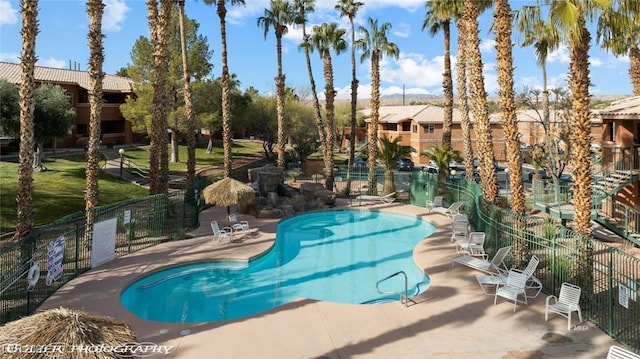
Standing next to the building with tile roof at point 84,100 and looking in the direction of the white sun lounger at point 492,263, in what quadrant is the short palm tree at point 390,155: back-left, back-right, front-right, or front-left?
front-left

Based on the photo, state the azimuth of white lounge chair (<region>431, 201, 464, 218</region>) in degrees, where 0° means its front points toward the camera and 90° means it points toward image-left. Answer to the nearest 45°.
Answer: approximately 90°

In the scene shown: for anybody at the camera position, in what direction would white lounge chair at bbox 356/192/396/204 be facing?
facing to the left of the viewer

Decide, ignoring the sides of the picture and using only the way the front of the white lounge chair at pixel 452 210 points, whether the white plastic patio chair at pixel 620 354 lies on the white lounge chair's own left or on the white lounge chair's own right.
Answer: on the white lounge chair's own left

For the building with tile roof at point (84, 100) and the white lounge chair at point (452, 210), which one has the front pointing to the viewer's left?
the white lounge chair

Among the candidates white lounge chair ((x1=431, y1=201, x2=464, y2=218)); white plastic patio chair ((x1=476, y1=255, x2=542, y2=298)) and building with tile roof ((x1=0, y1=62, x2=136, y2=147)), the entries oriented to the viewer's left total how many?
2

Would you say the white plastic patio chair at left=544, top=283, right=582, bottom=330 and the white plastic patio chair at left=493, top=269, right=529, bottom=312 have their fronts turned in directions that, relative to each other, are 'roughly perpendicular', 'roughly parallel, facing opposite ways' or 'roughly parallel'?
roughly parallel

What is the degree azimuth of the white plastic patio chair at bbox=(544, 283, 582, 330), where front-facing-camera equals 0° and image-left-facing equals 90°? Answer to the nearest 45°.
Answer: approximately 45°
